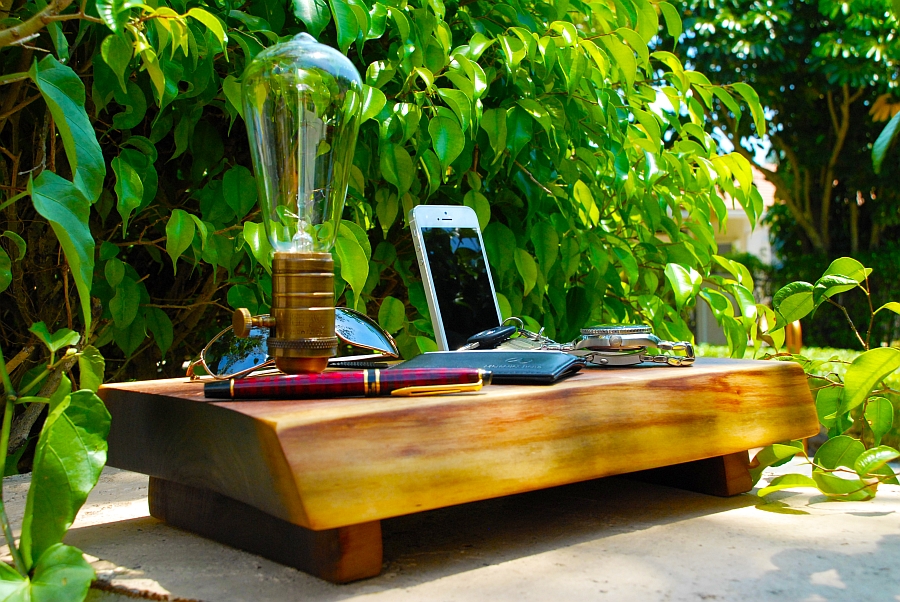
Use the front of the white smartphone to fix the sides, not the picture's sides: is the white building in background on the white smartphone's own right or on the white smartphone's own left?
on the white smartphone's own left

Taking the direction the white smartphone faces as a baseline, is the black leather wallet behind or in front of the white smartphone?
in front

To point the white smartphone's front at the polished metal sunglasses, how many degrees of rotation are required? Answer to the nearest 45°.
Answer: approximately 90° to its right

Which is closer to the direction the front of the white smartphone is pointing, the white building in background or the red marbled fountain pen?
the red marbled fountain pen

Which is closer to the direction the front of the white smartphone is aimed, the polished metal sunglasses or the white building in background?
the polished metal sunglasses
